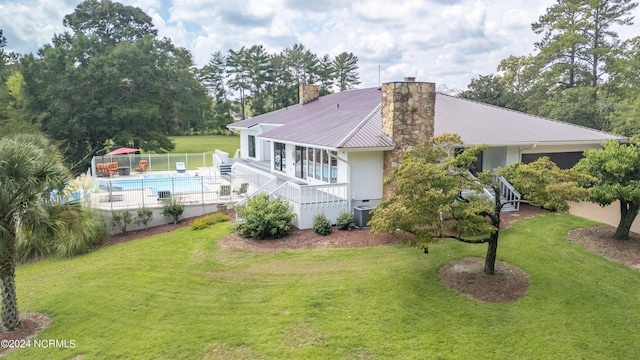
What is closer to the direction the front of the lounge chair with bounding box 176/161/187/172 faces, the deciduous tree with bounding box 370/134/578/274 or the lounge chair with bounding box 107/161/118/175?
the deciduous tree

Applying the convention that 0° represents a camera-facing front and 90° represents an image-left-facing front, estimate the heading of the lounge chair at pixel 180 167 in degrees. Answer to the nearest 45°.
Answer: approximately 0°

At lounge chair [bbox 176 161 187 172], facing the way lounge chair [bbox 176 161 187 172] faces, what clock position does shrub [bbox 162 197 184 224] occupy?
The shrub is roughly at 12 o'clock from the lounge chair.

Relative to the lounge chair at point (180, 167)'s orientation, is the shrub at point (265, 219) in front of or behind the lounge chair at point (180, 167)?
in front

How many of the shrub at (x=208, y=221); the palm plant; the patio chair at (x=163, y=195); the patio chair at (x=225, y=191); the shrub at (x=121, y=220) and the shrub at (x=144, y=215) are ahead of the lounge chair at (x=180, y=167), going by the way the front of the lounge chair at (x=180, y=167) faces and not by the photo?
6

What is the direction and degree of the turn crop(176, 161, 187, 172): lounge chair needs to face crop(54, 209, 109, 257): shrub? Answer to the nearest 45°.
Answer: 0° — it already faces it

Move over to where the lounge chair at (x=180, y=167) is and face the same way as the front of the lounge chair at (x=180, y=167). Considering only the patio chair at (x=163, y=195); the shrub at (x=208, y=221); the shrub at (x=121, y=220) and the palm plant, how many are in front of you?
4

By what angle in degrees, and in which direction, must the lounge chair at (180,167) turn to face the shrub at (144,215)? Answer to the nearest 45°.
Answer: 0° — it already faces it

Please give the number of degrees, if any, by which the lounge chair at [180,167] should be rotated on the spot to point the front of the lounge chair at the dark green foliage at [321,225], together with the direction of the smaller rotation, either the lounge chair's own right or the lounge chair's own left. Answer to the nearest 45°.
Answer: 0° — it already faces it

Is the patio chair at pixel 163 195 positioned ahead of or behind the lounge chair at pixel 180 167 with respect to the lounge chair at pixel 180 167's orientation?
ahead
